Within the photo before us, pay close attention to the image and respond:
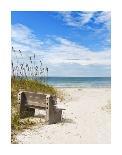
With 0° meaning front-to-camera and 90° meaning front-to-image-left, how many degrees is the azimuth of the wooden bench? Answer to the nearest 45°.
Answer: approximately 225°
